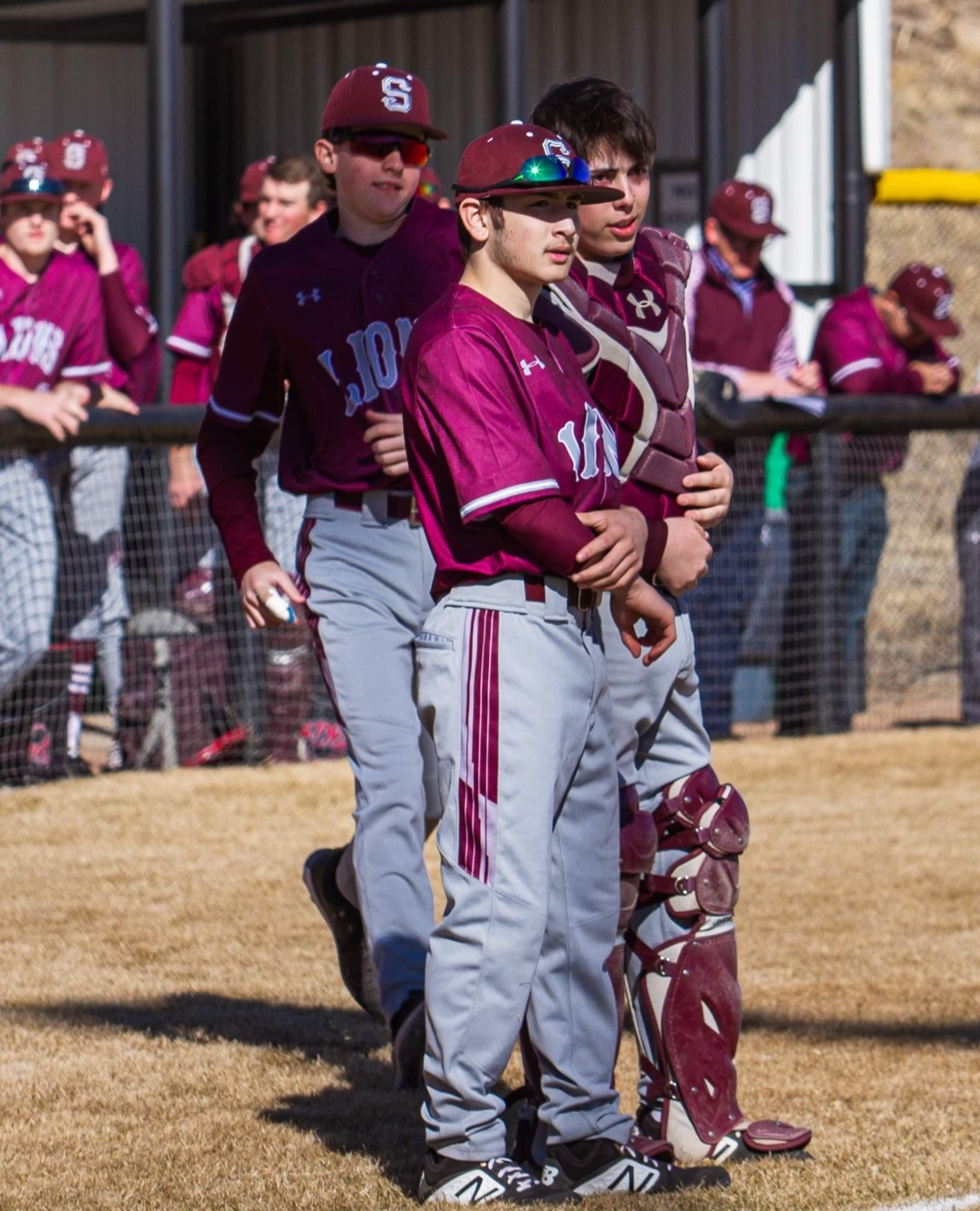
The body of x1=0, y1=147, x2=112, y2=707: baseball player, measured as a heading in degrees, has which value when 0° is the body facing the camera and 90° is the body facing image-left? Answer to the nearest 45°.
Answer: approximately 0°

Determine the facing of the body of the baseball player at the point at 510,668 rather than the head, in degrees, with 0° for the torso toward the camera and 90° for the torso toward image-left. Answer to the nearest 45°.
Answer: approximately 315°

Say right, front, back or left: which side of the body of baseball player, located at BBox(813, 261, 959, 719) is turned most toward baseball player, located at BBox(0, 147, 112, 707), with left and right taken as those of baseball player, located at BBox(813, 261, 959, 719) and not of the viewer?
right

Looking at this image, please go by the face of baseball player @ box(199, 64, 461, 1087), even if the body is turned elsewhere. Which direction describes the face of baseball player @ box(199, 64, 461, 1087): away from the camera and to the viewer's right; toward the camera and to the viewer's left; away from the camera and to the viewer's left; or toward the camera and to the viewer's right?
toward the camera and to the viewer's right

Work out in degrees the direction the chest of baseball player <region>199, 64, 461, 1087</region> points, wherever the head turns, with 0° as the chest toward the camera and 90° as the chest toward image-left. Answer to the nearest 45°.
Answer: approximately 315°

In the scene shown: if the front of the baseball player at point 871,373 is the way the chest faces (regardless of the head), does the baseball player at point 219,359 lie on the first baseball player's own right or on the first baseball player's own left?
on the first baseball player's own right

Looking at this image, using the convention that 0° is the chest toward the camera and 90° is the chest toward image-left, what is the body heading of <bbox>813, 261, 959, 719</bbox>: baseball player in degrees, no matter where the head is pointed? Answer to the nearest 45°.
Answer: approximately 315°

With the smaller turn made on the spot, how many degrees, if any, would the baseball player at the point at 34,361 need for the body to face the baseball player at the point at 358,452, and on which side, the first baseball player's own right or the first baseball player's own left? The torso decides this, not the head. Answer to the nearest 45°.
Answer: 0° — they already face them
